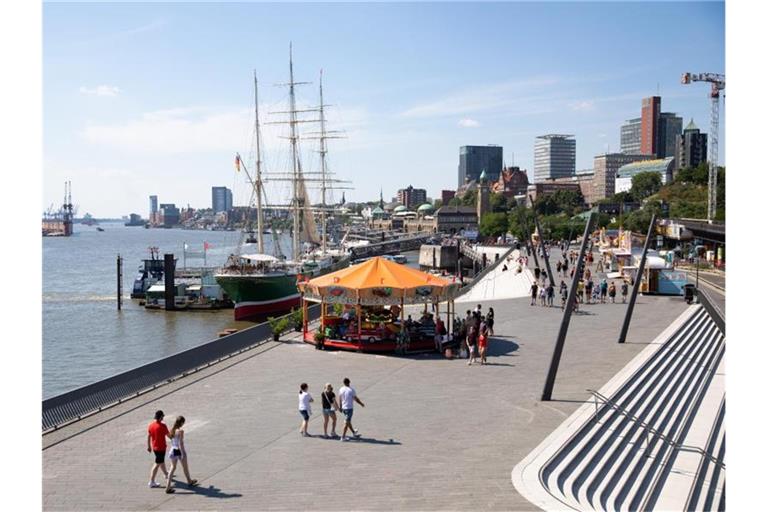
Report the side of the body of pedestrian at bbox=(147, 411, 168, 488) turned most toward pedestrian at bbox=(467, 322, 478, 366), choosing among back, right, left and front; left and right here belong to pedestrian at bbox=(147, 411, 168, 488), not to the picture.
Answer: front

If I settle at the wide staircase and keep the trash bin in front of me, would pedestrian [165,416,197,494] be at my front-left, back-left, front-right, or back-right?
back-left

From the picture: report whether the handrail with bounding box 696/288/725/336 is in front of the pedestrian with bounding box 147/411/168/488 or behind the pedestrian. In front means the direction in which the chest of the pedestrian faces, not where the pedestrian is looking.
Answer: in front

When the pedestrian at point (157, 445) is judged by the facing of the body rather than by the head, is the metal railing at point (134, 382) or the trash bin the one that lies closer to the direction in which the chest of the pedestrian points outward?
the trash bin

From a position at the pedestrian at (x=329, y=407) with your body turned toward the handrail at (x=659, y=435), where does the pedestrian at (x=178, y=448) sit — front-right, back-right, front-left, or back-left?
back-right

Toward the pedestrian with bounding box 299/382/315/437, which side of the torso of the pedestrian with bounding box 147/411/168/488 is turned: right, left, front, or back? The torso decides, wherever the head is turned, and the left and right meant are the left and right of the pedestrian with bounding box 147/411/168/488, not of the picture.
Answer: front

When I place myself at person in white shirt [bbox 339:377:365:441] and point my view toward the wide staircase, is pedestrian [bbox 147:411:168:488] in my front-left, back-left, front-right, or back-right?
back-right

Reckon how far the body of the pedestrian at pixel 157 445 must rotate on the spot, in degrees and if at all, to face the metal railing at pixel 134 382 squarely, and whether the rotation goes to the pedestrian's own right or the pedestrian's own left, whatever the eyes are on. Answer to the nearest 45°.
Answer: approximately 45° to the pedestrian's own left
